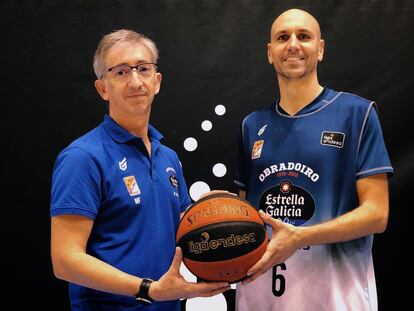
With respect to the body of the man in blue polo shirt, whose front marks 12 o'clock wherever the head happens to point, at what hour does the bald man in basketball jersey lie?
The bald man in basketball jersey is roughly at 10 o'clock from the man in blue polo shirt.

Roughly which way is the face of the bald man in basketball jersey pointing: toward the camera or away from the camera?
toward the camera

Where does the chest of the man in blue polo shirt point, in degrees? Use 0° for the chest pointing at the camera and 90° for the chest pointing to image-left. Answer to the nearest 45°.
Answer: approximately 315°

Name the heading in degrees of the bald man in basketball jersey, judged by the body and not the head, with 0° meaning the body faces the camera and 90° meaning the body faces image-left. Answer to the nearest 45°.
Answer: approximately 45°

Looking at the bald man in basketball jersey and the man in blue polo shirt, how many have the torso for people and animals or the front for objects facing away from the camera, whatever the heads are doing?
0

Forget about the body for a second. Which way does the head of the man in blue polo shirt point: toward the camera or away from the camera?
toward the camera
